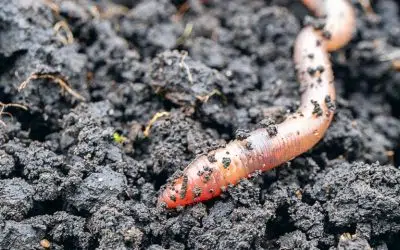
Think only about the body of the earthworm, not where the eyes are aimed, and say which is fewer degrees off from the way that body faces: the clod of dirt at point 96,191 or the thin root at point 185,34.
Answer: the clod of dirt

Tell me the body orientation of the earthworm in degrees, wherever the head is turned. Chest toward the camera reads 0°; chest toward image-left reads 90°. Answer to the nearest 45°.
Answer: approximately 45°

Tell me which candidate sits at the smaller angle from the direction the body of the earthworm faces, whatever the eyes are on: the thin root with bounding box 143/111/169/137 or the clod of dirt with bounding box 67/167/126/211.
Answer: the clod of dirt

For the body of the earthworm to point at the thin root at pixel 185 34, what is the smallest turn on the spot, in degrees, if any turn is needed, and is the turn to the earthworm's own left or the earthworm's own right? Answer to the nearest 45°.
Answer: approximately 135° to the earthworm's own right

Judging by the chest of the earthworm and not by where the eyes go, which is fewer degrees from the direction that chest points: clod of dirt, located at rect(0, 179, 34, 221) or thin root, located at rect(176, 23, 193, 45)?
the clod of dirt

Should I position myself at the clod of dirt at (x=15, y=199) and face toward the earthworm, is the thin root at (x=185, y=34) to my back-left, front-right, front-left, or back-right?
front-left

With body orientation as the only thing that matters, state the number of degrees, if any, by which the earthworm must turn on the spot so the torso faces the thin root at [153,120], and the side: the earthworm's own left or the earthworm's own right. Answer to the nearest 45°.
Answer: approximately 90° to the earthworm's own right

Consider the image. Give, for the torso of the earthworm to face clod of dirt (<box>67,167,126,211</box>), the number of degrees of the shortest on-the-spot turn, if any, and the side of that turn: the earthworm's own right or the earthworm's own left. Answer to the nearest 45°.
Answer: approximately 45° to the earthworm's own right

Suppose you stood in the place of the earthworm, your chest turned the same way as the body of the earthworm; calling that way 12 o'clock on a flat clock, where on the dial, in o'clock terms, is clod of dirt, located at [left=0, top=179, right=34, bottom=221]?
The clod of dirt is roughly at 1 o'clock from the earthworm.
